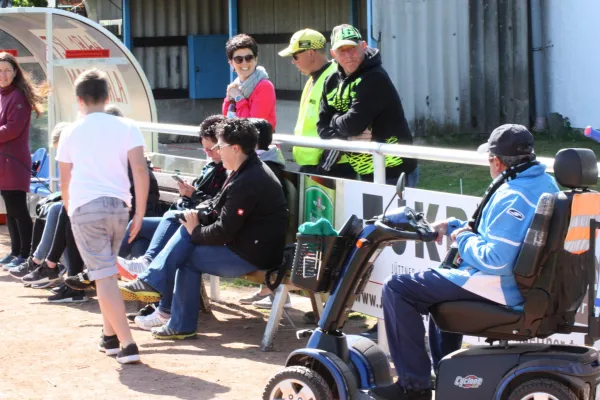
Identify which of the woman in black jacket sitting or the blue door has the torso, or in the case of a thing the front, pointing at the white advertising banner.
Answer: the blue door

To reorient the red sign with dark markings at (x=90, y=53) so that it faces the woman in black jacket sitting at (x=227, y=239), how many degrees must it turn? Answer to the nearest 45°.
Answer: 0° — it already faces them

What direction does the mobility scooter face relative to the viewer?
to the viewer's left

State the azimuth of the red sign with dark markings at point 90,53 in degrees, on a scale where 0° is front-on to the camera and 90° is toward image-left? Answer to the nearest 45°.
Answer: approximately 0°

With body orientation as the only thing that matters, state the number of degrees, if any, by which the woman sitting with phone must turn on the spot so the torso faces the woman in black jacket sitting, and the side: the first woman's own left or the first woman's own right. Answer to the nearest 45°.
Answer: approximately 90° to the first woman's own left

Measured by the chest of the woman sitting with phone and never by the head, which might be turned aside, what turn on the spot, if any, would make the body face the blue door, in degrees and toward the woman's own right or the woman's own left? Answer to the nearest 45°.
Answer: approximately 90° to the woman's own right

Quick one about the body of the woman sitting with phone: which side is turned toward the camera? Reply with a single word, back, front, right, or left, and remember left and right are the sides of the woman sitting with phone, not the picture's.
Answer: left

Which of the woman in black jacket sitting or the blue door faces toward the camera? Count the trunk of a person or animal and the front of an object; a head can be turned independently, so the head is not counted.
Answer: the blue door

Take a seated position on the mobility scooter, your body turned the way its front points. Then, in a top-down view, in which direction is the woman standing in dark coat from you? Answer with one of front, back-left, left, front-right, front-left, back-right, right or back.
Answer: front-right

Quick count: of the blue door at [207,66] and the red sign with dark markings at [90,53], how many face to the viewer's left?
0

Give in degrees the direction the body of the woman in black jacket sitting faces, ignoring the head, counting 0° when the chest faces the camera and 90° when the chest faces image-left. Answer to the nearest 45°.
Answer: approximately 90°

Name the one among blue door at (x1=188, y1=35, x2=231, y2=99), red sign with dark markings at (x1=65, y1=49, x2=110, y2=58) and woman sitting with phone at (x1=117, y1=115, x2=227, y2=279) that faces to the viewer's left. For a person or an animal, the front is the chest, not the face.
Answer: the woman sitting with phone

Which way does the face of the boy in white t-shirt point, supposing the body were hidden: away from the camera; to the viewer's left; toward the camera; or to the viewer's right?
away from the camera
